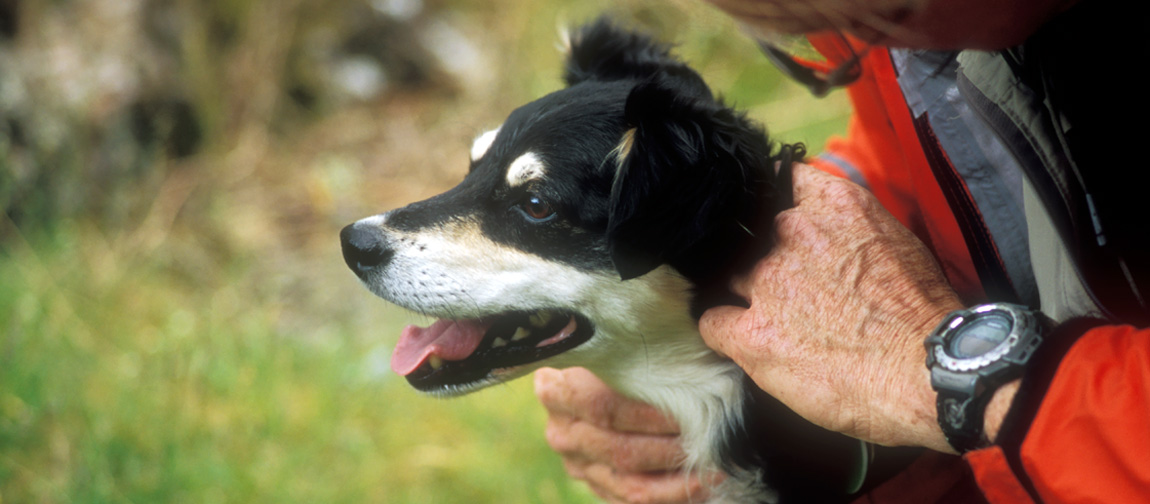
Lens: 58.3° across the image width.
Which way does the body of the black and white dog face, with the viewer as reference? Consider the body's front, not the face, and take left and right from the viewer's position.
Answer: facing to the left of the viewer
